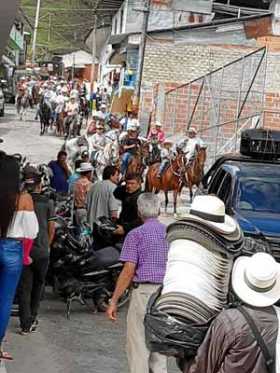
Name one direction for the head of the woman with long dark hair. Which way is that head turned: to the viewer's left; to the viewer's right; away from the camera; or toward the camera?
away from the camera

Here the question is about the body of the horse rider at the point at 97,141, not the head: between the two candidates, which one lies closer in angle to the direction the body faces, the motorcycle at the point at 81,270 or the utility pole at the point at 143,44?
the motorcycle

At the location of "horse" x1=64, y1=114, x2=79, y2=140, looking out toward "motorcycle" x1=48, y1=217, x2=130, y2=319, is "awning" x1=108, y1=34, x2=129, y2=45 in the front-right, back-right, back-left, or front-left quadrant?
back-left

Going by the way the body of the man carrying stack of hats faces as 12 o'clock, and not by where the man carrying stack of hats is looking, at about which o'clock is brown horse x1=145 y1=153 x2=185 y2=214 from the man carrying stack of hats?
The brown horse is roughly at 12 o'clock from the man carrying stack of hats.

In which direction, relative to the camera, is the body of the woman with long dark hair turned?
away from the camera

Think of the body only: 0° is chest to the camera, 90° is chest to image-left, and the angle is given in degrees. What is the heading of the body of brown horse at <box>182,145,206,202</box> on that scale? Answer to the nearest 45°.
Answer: approximately 315°

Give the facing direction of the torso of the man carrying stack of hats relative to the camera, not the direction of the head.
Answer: away from the camera

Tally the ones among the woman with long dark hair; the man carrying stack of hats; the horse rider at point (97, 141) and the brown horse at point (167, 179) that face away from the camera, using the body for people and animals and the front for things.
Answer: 2

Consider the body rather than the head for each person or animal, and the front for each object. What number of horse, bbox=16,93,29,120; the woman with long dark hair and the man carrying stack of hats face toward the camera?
1

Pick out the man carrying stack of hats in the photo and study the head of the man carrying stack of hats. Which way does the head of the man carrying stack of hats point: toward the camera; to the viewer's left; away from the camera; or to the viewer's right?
away from the camera

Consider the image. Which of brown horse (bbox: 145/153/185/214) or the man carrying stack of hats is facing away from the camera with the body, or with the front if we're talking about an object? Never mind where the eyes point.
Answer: the man carrying stack of hats

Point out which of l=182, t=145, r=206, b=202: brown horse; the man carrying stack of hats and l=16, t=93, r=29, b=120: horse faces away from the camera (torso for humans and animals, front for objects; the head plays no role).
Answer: the man carrying stack of hats

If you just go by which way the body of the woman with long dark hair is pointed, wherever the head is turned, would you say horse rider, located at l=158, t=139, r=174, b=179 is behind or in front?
in front

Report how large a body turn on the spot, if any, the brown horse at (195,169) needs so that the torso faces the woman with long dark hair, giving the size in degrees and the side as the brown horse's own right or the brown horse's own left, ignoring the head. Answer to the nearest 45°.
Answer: approximately 45° to the brown horse's own right
